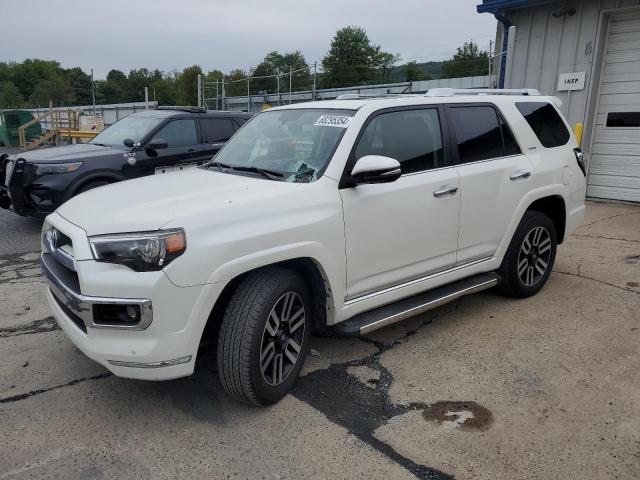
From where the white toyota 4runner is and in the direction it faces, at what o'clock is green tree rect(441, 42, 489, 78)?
The green tree is roughly at 5 o'clock from the white toyota 4runner.

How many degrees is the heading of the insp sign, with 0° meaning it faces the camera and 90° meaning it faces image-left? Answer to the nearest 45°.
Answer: approximately 0°

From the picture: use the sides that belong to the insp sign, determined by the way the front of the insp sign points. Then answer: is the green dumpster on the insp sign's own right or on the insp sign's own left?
on the insp sign's own right

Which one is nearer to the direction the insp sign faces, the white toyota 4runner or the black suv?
the white toyota 4runner

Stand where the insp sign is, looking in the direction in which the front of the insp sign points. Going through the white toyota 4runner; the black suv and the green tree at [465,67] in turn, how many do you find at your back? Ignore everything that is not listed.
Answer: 1

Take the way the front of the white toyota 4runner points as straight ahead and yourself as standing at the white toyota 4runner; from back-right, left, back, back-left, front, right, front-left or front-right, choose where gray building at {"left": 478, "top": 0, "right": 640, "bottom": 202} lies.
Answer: back
